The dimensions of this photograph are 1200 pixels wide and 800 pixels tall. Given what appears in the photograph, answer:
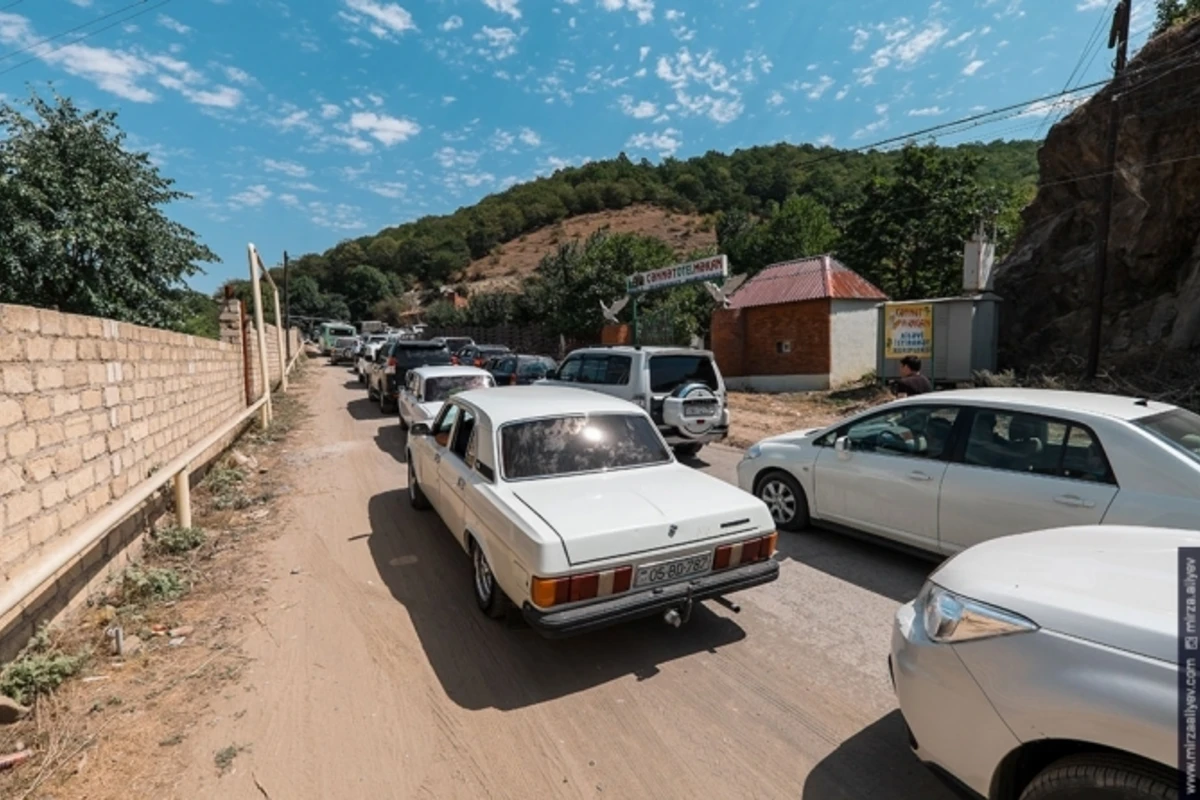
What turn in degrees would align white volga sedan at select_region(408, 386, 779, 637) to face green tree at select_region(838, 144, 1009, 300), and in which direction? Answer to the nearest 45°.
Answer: approximately 90° to its right

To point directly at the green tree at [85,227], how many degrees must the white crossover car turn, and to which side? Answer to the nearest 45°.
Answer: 0° — it already faces it

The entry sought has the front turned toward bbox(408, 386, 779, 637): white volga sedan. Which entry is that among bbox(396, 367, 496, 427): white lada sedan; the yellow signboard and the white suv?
the yellow signboard

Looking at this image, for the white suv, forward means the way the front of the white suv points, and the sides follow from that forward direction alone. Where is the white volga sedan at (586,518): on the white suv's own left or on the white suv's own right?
on the white suv's own left

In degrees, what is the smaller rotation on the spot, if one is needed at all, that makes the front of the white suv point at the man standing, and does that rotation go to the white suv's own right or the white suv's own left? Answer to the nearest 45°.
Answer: approximately 135° to the white suv's own right

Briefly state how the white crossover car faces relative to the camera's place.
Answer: facing to the left of the viewer

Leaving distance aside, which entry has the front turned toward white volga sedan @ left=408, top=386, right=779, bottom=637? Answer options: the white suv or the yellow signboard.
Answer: the yellow signboard

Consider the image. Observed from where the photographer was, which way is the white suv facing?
facing away from the viewer and to the left of the viewer

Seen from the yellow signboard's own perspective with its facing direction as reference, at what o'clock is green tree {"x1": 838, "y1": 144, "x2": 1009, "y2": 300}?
The green tree is roughly at 6 o'clock from the yellow signboard.

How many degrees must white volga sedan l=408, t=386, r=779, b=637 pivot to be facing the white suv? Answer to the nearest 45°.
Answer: approximately 45° to its right
